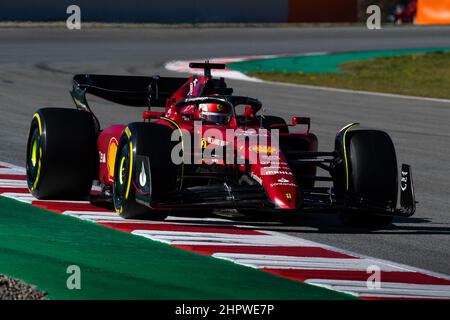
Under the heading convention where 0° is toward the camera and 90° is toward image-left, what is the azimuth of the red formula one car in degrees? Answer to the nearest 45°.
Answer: approximately 0°
